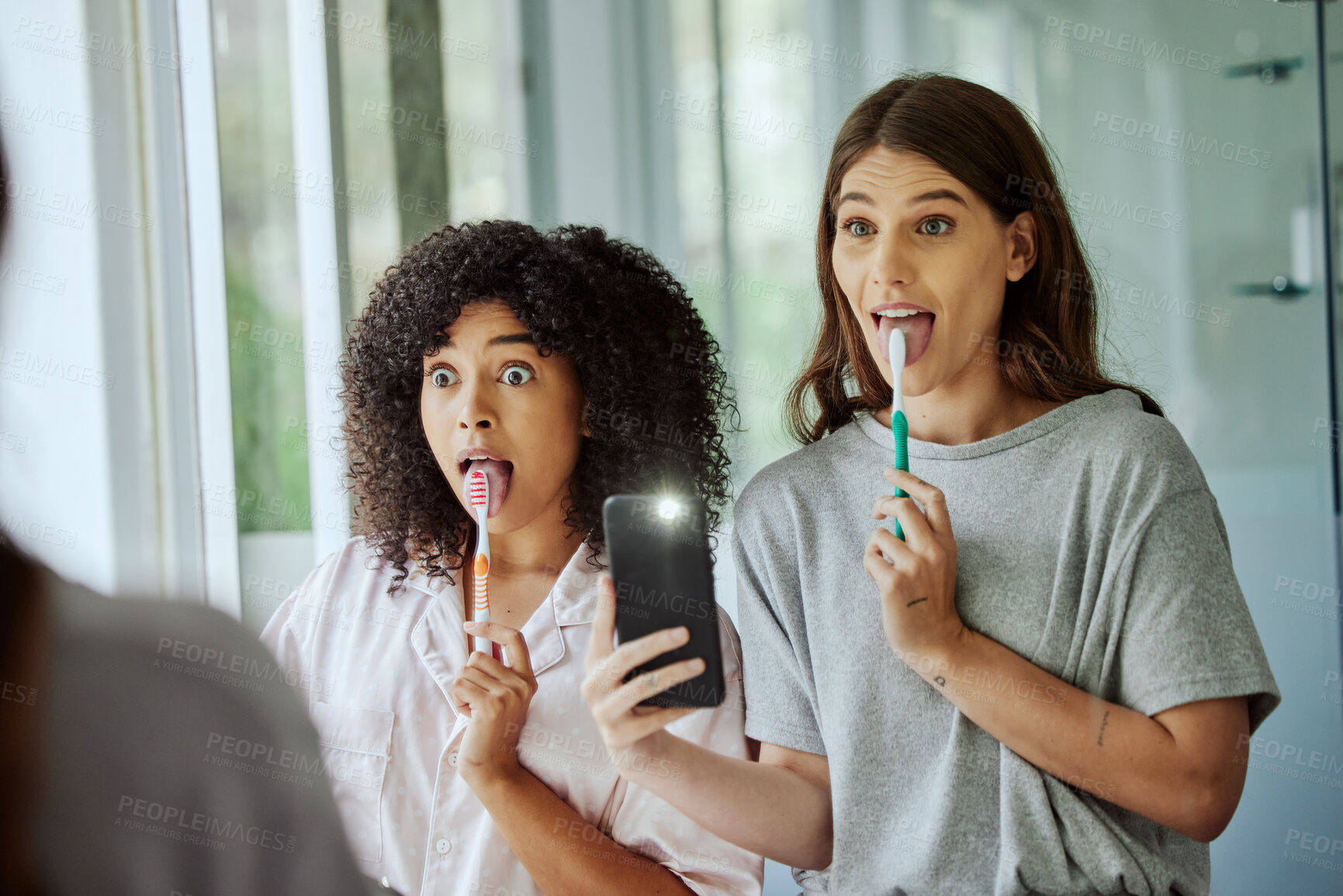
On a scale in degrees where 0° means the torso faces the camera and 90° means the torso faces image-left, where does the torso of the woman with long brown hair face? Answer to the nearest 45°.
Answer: approximately 45°

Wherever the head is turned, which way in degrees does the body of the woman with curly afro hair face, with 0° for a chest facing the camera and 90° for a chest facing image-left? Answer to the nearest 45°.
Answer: approximately 45°
